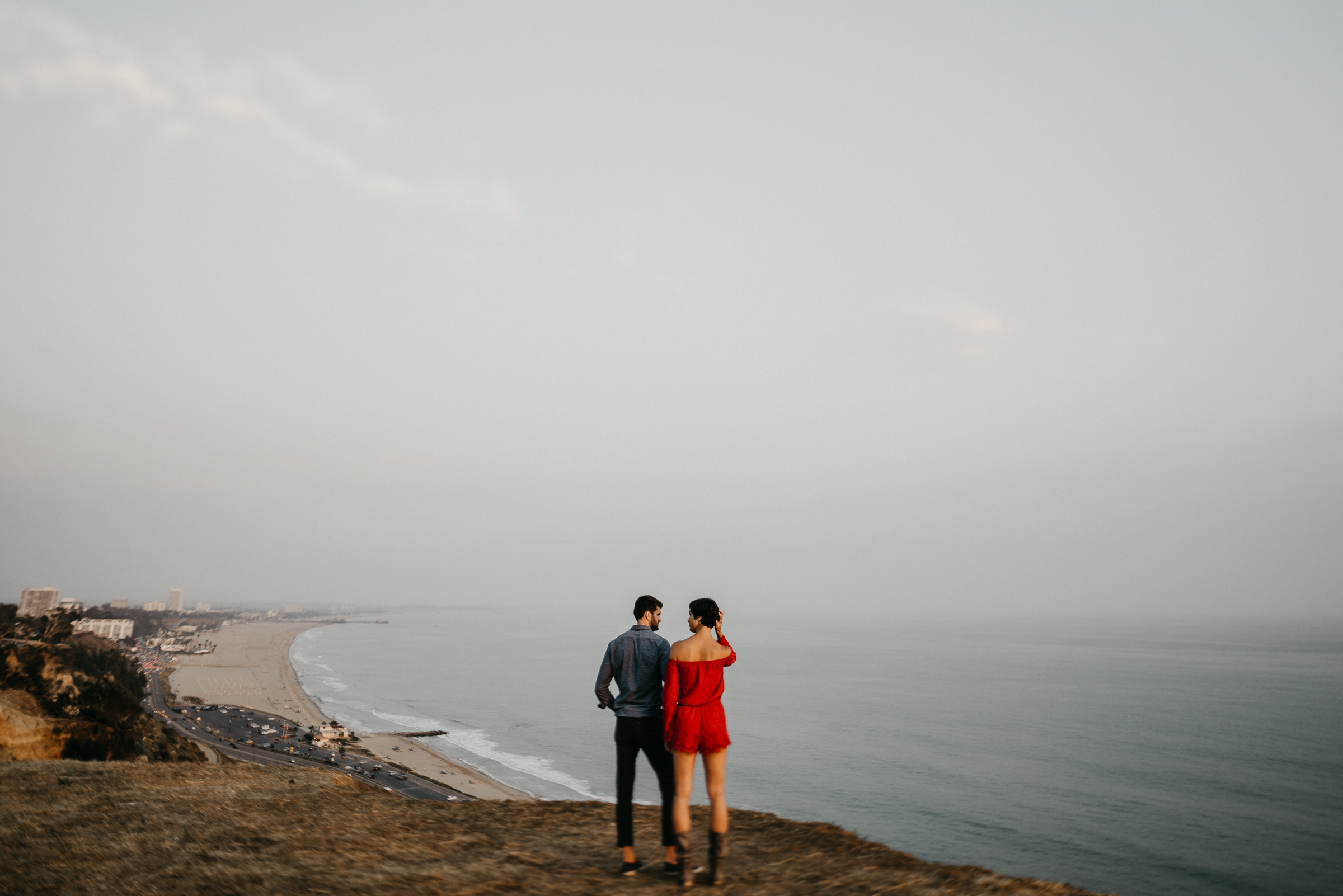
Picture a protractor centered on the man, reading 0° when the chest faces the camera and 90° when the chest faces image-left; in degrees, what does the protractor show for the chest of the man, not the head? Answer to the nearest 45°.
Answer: approximately 180°

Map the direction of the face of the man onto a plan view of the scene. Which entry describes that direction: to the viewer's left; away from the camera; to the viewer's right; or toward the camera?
to the viewer's right

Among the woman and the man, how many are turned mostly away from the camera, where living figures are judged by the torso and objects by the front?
2

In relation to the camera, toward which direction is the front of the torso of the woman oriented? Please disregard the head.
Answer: away from the camera
